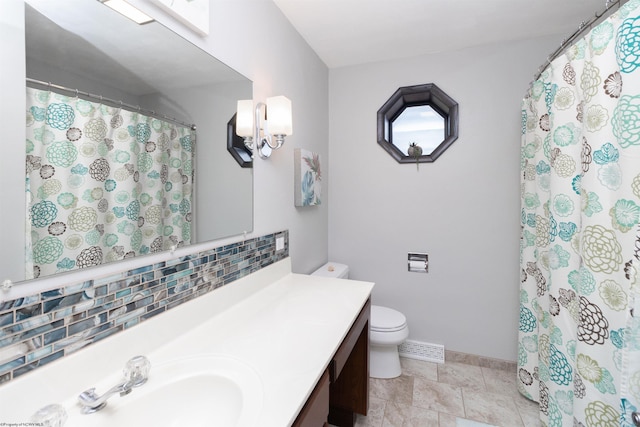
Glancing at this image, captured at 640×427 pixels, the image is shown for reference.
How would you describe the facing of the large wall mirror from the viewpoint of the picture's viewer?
facing the viewer and to the right of the viewer

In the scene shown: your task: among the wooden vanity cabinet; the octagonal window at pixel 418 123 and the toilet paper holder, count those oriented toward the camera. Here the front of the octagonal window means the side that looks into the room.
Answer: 2

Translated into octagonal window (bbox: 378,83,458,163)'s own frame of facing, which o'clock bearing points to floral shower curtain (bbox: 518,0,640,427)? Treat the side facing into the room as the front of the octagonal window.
The floral shower curtain is roughly at 11 o'clock from the octagonal window.

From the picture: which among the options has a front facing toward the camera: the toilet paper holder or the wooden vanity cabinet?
the toilet paper holder

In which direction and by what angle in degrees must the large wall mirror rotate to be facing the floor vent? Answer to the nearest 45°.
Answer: approximately 45° to its left

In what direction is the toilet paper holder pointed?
toward the camera

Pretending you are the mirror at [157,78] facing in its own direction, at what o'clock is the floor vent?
The floor vent is roughly at 10 o'clock from the mirror.

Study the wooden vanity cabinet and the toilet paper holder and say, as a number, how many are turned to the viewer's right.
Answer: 1

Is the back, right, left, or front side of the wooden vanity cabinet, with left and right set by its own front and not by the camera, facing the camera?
right

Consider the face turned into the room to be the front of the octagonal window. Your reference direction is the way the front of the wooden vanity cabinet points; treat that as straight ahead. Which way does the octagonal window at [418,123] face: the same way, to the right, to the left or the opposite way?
to the right

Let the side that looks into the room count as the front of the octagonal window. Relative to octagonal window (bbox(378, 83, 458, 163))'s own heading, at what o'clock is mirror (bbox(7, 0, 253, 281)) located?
mirror (bbox(7, 0, 253, 281)) is roughly at 1 o'clock from octagonal window (bbox(378, 83, 458, 163)).

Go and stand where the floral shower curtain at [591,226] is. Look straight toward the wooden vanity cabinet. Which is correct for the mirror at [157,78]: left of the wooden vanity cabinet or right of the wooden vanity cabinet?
left

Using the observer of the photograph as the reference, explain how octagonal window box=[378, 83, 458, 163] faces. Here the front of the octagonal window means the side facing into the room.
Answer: facing the viewer

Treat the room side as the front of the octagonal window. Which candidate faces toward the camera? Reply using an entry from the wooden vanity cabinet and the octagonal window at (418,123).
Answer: the octagonal window

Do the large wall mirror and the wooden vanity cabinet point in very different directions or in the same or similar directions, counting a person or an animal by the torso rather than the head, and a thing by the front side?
same or similar directions

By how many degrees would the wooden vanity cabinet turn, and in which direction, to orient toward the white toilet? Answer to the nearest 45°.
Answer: approximately 45° to its left

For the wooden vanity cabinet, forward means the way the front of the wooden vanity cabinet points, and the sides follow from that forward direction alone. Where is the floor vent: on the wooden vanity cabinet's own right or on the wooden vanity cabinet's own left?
on the wooden vanity cabinet's own left
